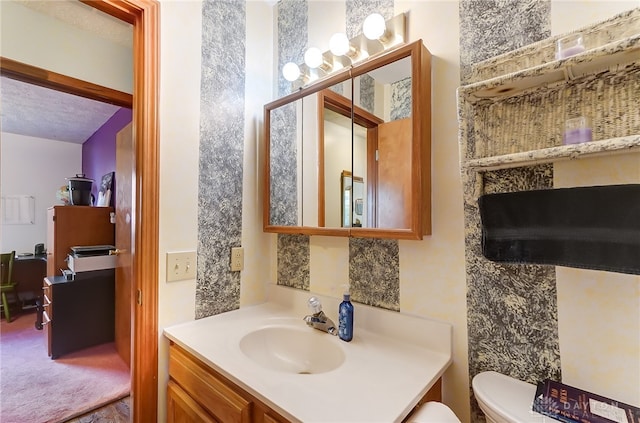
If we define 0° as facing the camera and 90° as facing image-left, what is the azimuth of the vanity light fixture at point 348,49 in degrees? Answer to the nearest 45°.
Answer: approximately 45°

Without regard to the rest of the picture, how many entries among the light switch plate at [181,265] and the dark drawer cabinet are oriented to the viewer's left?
1

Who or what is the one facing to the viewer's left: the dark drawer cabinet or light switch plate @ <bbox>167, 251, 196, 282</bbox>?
the dark drawer cabinet

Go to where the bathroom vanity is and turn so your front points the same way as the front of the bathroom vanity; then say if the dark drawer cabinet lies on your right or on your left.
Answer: on your right

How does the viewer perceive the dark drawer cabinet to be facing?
facing to the left of the viewer

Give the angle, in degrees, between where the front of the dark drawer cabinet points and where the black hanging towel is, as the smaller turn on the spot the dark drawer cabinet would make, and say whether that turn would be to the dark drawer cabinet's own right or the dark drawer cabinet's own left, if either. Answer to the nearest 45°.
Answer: approximately 90° to the dark drawer cabinet's own left

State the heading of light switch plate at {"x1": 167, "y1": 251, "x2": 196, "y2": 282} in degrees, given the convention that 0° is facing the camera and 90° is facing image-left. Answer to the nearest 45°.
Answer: approximately 315°

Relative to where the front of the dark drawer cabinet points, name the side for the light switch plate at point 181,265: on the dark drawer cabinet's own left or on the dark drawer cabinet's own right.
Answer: on the dark drawer cabinet's own left
